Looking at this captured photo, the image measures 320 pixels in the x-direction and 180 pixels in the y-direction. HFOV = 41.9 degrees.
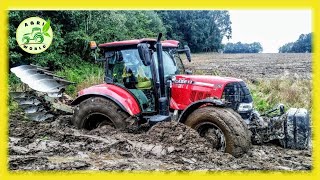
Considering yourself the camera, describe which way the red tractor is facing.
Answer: facing the viewer and to the right of the viewer
